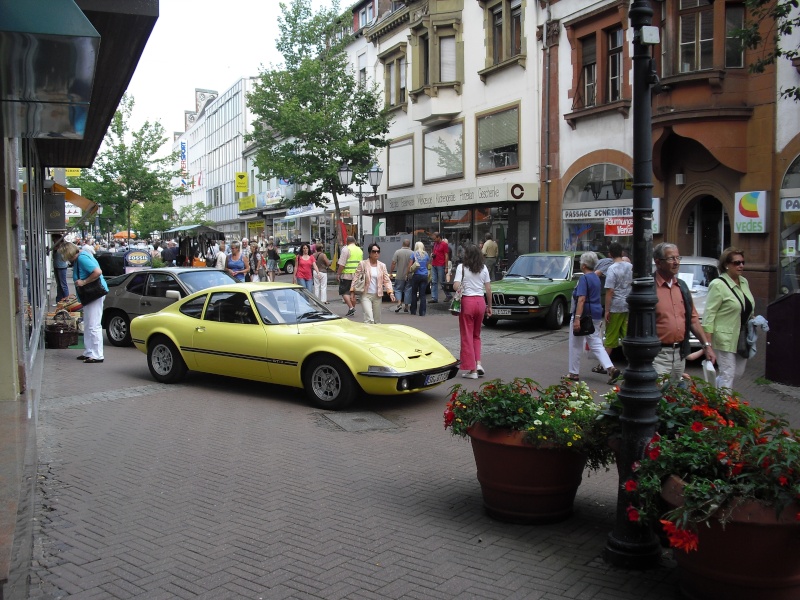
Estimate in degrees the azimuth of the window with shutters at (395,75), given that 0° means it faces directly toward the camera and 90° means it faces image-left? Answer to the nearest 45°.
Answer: approximately 45°

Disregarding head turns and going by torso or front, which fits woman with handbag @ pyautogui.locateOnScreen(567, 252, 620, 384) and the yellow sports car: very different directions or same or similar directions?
very different directions

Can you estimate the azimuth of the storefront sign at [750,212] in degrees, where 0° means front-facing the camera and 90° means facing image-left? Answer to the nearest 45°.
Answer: approximately 0°

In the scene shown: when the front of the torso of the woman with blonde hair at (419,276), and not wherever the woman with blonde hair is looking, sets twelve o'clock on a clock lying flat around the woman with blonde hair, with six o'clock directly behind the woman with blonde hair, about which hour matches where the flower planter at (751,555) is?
The flower planter is roughly at 6 o'clock from the woman with blonde hair.

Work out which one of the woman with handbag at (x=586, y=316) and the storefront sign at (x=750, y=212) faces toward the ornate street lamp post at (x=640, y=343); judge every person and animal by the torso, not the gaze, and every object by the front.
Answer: the storefront sign

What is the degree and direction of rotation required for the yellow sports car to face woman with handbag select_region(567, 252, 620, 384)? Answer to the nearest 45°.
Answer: approximately 45° to its left

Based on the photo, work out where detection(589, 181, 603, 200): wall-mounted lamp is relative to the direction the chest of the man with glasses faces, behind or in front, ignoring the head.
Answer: behind

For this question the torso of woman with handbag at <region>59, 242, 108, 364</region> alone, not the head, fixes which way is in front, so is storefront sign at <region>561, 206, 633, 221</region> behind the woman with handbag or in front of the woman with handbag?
behind

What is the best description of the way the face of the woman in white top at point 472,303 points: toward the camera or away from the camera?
away from the camera

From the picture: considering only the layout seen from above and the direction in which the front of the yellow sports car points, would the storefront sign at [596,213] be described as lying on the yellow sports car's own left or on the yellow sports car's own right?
on the yellow sports car's own left
